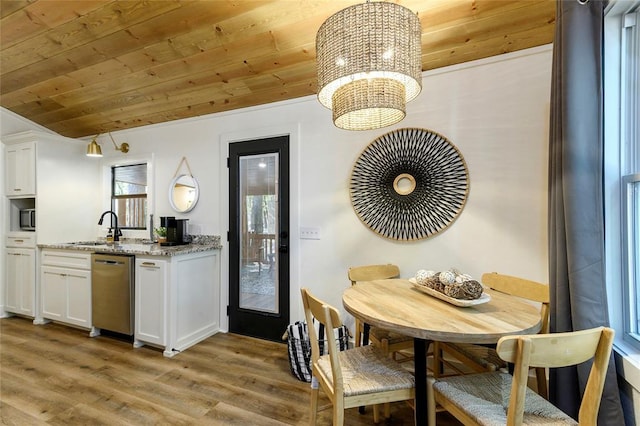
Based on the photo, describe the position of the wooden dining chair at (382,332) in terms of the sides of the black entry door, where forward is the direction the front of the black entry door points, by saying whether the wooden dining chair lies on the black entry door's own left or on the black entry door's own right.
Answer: on the black entry door's own left

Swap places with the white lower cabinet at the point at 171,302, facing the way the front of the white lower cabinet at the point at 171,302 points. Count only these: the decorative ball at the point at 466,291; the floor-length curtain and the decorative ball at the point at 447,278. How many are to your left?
3

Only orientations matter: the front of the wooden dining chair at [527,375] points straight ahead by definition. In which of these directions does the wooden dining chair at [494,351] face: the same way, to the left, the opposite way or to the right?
to the left

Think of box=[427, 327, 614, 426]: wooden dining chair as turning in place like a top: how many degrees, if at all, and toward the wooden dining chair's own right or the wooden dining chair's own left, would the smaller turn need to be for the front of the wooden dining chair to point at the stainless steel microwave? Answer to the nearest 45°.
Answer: approximately 45° to the wooden dining chair's own left

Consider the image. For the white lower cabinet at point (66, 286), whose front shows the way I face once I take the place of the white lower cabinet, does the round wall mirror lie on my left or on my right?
on my left

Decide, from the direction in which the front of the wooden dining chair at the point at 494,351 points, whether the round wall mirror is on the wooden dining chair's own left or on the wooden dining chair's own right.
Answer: on the wooden dining chair's own right

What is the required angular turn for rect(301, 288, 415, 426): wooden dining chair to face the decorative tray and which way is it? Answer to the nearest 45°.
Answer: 0° — it already faces it

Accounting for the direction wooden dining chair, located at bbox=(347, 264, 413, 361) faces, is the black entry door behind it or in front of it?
behind

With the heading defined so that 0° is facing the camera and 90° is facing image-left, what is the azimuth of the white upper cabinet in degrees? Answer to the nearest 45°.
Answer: approximately 45°

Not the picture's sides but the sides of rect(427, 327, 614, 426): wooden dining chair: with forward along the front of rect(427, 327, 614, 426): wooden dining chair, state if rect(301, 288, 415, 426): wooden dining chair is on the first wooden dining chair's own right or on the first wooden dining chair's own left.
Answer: on the first wooden dining chair's own left

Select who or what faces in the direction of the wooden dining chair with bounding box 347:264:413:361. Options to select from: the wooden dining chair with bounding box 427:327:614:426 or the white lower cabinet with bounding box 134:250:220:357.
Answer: the wooden dining chair with bounding box 427:327:614:426

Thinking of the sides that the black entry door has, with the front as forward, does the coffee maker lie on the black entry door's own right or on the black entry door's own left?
on the black entry door's own right

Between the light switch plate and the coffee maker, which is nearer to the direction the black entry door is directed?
the coffee maker

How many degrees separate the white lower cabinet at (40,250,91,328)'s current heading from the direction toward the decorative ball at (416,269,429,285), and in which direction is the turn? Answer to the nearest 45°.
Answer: approximately 90° to its left

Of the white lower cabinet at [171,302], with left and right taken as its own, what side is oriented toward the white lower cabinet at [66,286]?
right

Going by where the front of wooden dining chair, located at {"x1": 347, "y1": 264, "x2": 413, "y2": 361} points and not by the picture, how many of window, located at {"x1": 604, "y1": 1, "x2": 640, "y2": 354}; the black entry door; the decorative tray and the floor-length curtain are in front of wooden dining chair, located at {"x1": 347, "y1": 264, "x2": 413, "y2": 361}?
3

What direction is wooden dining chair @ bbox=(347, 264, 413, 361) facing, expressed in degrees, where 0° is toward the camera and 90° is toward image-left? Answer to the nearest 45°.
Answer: approximately 315°
